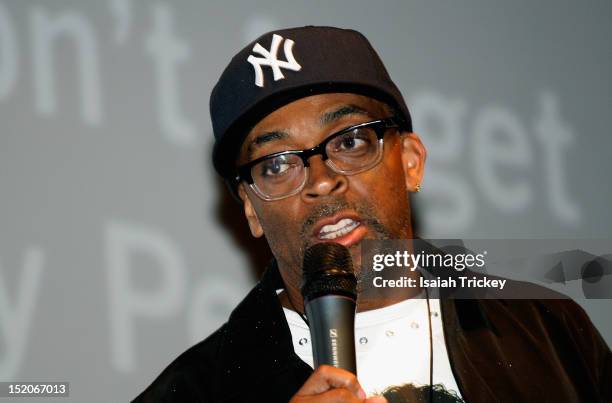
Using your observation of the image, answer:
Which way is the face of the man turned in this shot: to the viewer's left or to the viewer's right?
to the viewer's left

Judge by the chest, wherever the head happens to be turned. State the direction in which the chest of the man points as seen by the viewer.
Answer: toward the camera
